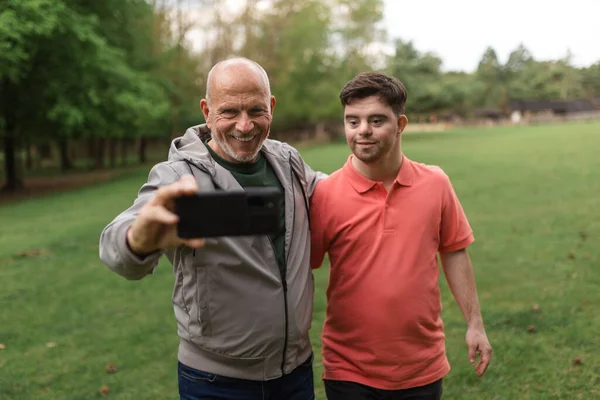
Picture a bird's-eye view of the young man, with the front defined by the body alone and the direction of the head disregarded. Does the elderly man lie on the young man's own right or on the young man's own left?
on the young man's own right

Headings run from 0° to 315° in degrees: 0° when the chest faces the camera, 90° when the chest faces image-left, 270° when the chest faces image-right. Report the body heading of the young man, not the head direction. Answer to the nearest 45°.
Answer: approximately 0°
